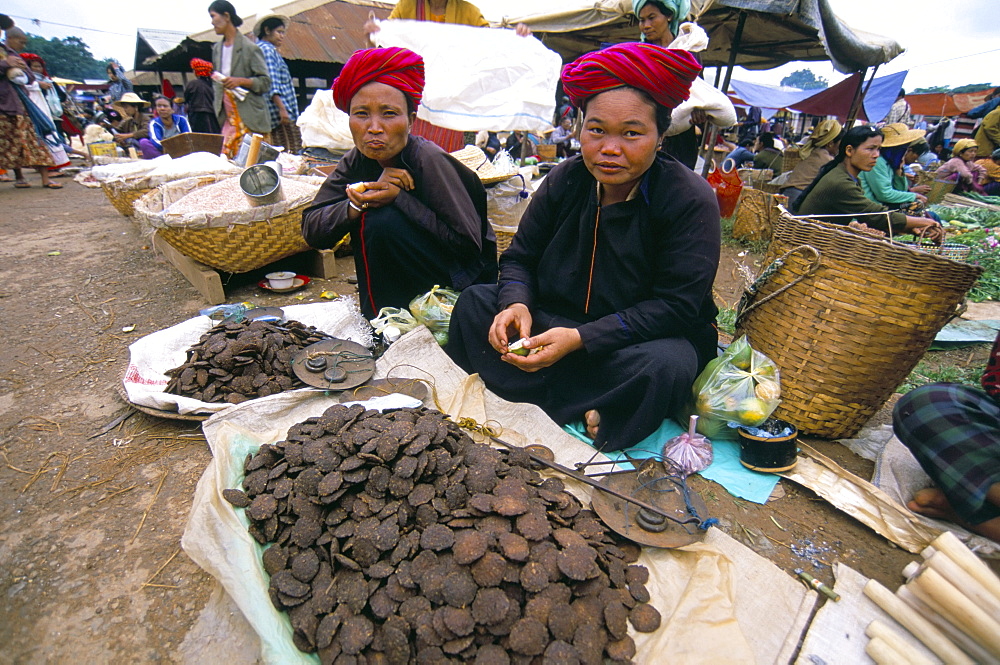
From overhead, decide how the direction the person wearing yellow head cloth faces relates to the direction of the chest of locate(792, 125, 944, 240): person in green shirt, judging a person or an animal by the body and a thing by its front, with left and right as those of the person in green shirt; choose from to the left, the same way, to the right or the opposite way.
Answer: the same way

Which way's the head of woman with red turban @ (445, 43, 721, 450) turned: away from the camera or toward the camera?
toward the camera

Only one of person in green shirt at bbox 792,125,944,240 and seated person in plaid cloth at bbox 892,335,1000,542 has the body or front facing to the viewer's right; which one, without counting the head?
the person in green shirt

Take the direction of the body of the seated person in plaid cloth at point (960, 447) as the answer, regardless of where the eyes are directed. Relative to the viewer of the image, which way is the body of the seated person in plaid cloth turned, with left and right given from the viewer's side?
facing the viewer and to the left of the viewer

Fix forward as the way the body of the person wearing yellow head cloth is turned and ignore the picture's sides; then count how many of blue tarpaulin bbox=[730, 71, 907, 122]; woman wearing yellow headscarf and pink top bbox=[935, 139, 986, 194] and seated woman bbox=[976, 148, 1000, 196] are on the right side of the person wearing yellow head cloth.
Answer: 0
